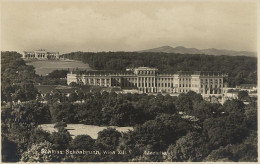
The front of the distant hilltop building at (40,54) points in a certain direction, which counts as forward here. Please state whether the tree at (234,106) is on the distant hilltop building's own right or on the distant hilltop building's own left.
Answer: on the distant hilltop building's own left

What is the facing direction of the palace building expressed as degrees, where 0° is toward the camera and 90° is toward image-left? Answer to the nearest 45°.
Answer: approximately 45°

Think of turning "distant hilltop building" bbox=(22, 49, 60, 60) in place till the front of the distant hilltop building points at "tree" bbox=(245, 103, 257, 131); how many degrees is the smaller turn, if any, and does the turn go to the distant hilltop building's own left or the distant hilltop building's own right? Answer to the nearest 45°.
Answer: approximately 45° to the distant hilltop building's own left

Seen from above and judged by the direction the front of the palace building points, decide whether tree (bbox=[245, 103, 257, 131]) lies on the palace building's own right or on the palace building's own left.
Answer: on the palace building's own left

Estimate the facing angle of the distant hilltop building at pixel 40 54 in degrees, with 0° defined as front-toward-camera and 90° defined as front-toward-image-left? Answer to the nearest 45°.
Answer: approximately 0°
